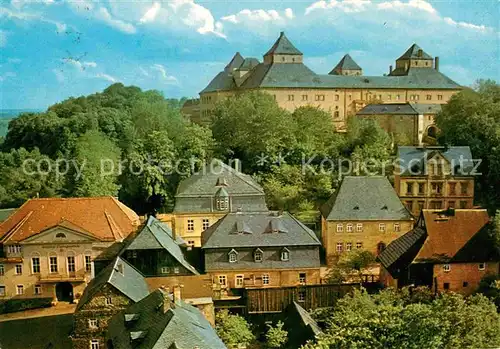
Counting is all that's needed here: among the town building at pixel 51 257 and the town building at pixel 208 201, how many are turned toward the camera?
2

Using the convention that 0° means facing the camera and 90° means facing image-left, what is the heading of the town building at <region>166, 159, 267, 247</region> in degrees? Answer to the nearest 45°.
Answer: approximately 0°

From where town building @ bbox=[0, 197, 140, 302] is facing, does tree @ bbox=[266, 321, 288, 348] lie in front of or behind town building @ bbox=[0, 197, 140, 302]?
in front

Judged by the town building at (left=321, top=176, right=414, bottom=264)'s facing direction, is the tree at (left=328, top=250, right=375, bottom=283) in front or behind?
in front

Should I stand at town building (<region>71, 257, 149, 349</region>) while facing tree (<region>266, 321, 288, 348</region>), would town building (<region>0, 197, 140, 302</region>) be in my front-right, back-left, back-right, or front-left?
back-left

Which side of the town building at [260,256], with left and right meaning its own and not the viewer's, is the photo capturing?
front

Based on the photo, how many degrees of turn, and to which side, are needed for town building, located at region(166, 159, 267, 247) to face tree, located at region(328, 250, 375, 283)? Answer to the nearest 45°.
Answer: approximately 45° to its left

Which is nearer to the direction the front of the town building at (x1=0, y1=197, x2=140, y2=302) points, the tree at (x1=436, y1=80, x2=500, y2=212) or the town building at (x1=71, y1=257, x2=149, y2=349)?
the town building

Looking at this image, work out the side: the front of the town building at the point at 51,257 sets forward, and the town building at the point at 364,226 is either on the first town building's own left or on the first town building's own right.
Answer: on the first town building's own left

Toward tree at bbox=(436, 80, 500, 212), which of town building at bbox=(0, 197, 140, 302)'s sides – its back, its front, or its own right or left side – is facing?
left

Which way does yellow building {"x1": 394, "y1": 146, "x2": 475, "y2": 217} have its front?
toward the camera
